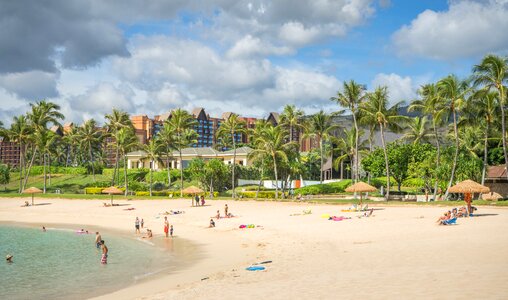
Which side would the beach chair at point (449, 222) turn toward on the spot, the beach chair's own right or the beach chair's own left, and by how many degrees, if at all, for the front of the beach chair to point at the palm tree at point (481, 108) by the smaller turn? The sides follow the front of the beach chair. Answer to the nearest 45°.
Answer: approximately 90° to the beach chair's own right

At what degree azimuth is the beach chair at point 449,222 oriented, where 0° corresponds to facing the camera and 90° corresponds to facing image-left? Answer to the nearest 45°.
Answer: approximately 90°

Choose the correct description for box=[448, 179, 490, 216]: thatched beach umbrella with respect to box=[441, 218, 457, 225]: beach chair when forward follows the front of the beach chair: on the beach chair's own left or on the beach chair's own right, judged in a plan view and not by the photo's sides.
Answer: on the beach chair's own right

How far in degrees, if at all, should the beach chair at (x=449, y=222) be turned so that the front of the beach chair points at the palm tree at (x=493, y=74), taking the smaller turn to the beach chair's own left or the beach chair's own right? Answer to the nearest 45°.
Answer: approximately 90° to the beach chair's own right

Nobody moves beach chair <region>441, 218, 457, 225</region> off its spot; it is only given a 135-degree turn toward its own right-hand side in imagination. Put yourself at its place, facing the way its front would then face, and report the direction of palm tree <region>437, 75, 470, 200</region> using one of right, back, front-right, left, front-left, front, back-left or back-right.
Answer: front-left
